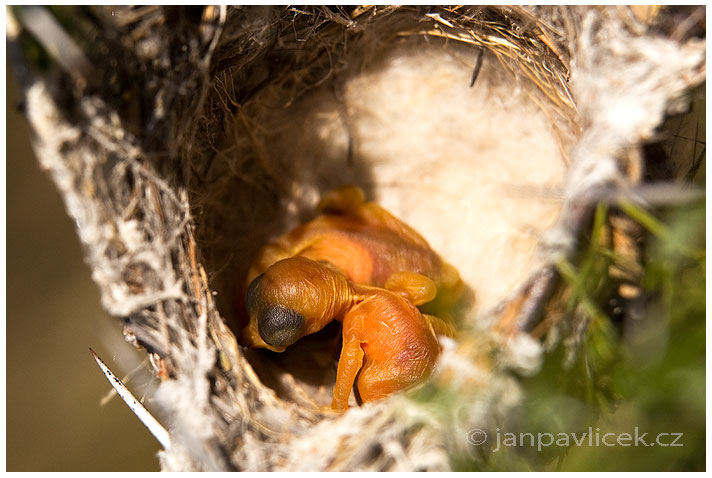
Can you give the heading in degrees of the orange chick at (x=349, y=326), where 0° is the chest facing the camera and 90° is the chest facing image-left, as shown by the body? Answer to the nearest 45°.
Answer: approximately 90°
